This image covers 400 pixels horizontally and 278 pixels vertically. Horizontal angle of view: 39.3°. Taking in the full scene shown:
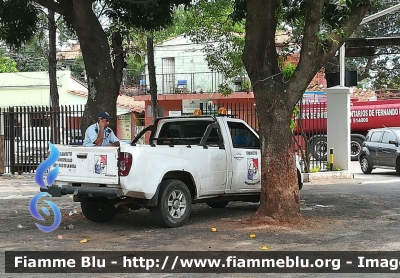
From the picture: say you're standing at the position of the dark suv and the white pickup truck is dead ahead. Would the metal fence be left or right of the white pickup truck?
right

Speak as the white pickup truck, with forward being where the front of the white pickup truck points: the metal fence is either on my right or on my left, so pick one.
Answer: on my left

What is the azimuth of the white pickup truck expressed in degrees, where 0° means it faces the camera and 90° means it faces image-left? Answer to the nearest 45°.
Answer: approximately 225°

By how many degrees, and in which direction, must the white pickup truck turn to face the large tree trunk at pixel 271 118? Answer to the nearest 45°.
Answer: approximately 45° to its right

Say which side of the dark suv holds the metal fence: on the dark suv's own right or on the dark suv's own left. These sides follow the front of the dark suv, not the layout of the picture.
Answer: on the dark suv's own right
